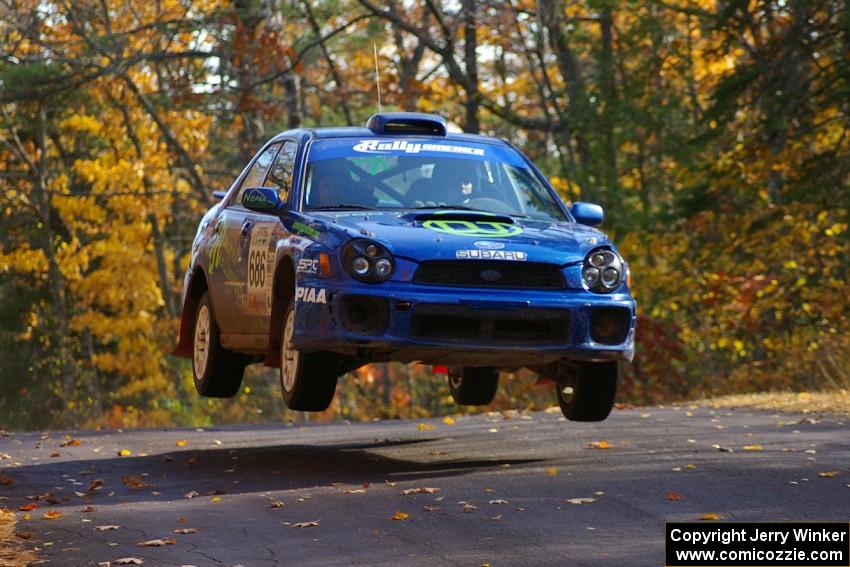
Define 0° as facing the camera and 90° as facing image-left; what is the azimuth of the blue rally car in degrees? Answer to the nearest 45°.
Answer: approximately 0°

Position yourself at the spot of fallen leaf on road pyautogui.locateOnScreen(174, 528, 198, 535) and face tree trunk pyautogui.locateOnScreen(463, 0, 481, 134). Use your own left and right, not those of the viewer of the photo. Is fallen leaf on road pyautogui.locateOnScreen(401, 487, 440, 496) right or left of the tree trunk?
right

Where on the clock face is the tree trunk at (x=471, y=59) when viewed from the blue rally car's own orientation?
The tree trunk is roughly at 6 o'clock from the blue rally car.

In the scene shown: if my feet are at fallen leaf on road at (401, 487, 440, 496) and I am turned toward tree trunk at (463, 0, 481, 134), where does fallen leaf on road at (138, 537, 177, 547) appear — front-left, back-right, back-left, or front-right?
back-left

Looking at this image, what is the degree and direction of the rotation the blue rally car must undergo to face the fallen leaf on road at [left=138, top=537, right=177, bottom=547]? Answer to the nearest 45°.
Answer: approximately 45° to its right
